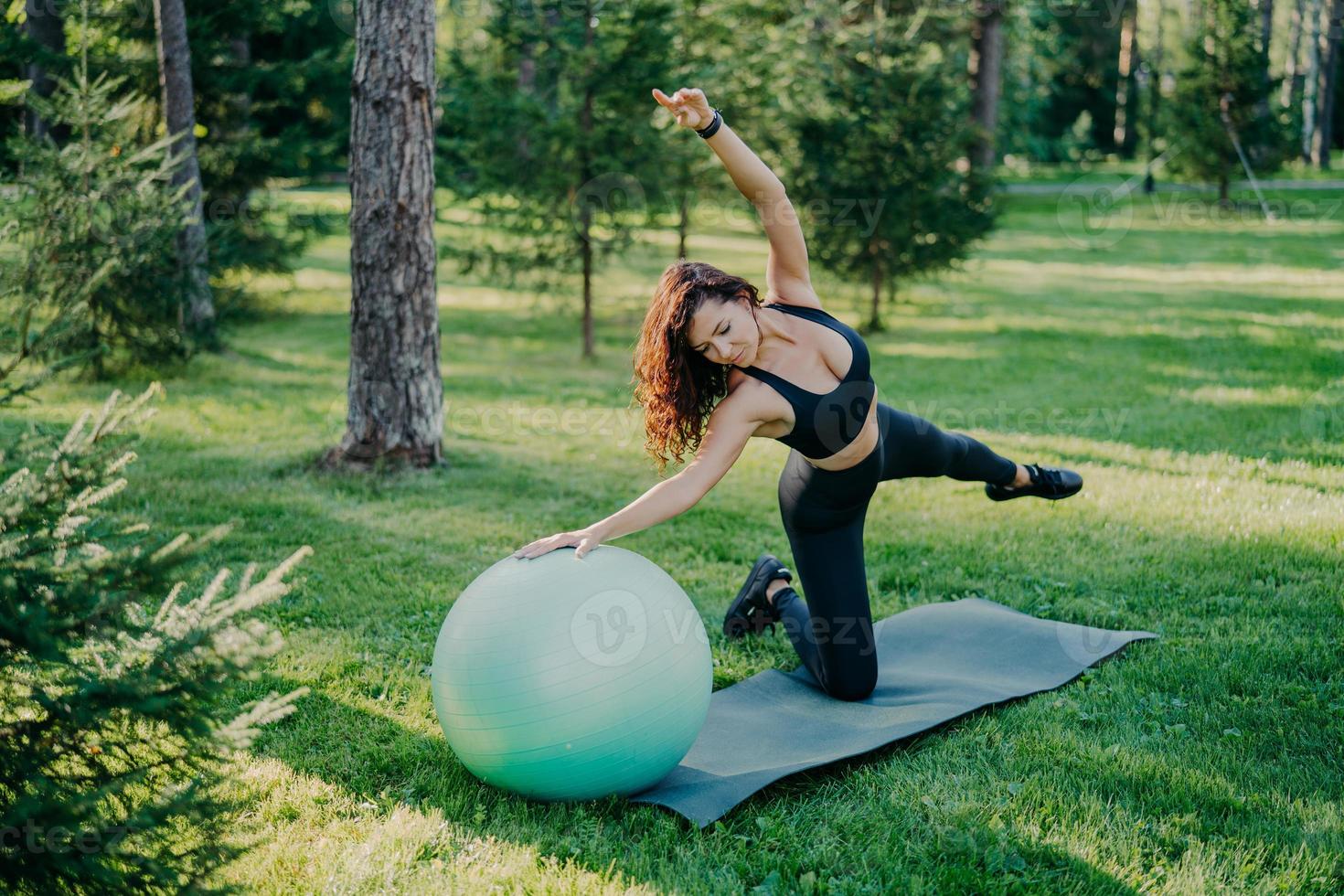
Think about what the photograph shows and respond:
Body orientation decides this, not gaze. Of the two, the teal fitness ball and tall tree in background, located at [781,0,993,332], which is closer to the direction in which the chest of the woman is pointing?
the teal fitness ball

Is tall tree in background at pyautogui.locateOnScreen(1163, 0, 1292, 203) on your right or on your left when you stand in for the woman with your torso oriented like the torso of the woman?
on your left

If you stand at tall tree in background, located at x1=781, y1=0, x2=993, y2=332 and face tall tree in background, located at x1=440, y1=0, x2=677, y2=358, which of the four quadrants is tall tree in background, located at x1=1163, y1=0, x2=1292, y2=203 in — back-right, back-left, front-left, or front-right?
back-right

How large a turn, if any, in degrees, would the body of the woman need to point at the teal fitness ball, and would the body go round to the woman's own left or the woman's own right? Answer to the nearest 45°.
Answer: approximately 90° to the woman's own right

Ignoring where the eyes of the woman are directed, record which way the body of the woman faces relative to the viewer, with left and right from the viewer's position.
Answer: facing the viewer and to the right of the viewer

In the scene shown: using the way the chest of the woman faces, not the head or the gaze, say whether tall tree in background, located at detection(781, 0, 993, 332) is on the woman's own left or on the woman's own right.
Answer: on the woman's own left

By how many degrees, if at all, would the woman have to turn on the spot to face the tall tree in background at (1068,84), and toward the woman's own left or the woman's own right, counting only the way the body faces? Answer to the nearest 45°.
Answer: approximately 135° to the woman's own left
